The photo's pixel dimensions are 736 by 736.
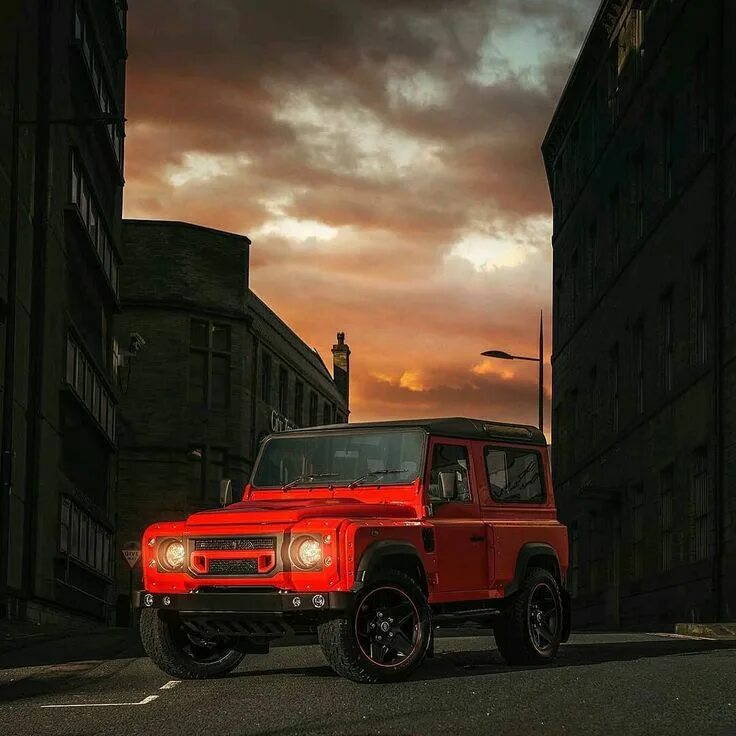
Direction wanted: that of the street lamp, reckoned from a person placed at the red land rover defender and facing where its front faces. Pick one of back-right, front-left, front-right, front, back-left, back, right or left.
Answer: back-right

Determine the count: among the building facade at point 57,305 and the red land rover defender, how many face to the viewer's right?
1

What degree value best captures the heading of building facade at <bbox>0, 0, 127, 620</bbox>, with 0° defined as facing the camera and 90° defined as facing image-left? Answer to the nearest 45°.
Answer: approximately 270°

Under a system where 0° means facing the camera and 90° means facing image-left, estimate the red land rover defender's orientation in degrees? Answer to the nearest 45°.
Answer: approximately 45°

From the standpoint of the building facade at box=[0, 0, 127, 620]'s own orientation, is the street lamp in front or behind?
in front

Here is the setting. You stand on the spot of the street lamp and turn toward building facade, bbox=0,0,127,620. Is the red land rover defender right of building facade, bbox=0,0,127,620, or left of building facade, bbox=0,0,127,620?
left
